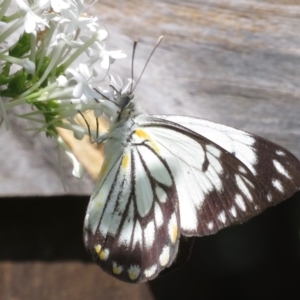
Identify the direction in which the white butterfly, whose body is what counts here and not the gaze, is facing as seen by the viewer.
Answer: to the viewer's left
